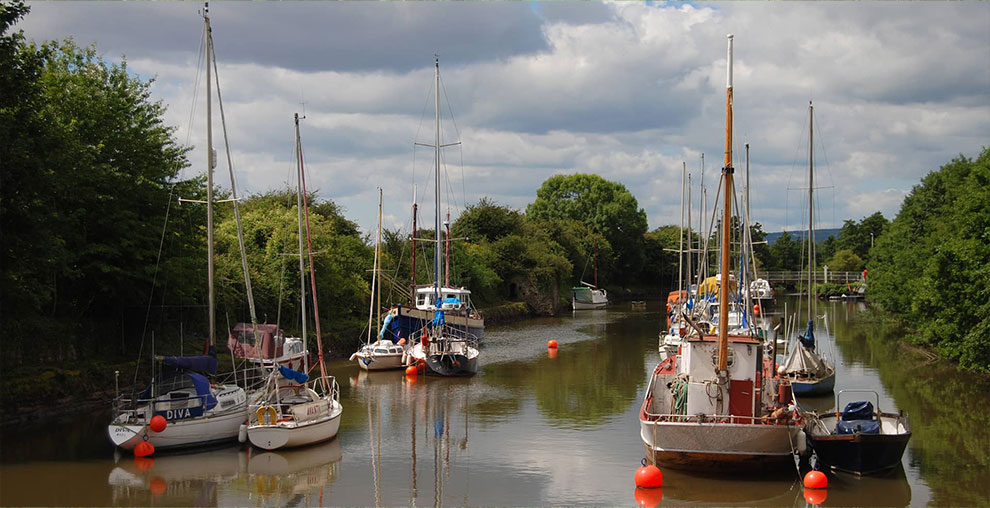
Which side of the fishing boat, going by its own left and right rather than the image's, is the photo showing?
back
